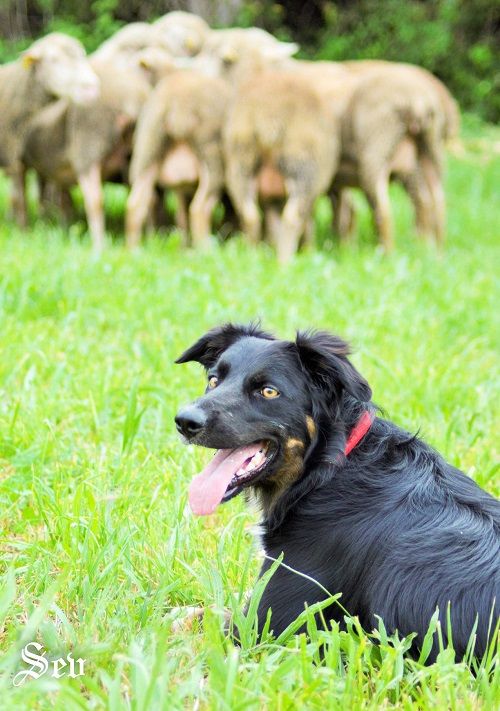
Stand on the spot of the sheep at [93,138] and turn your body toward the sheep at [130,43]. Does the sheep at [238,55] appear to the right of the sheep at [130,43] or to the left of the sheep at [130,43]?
right

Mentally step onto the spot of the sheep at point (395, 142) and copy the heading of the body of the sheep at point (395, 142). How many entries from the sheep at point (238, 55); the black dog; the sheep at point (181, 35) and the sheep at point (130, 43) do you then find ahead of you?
3

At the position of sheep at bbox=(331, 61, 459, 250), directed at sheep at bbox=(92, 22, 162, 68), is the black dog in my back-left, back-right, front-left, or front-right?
back-left

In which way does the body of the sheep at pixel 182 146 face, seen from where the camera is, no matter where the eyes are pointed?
away from the camera

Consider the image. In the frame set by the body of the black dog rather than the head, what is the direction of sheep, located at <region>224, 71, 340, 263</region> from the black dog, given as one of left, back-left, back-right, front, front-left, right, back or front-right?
right

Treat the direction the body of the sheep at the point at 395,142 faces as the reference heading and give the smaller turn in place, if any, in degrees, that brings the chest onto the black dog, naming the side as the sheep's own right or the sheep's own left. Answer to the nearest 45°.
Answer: approximately 135° to the sheep's own left

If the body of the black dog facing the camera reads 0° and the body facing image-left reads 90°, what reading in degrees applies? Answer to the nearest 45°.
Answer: approximately 90°

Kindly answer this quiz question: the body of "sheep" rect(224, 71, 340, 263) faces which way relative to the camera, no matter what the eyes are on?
away from the camera

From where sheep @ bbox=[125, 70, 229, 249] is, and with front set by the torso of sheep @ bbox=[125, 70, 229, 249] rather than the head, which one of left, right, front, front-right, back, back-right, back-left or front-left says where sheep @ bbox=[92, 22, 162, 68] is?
front

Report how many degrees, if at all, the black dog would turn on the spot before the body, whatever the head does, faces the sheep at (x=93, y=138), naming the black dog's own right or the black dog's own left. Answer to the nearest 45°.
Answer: approximately 90° to the black dog's own right

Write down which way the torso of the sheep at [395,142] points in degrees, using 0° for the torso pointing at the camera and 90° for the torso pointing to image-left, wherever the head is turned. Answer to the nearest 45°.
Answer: approximately 135°

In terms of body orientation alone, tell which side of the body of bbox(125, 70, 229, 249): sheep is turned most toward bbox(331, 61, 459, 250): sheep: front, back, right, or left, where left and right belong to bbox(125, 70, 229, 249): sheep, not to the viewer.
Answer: right
